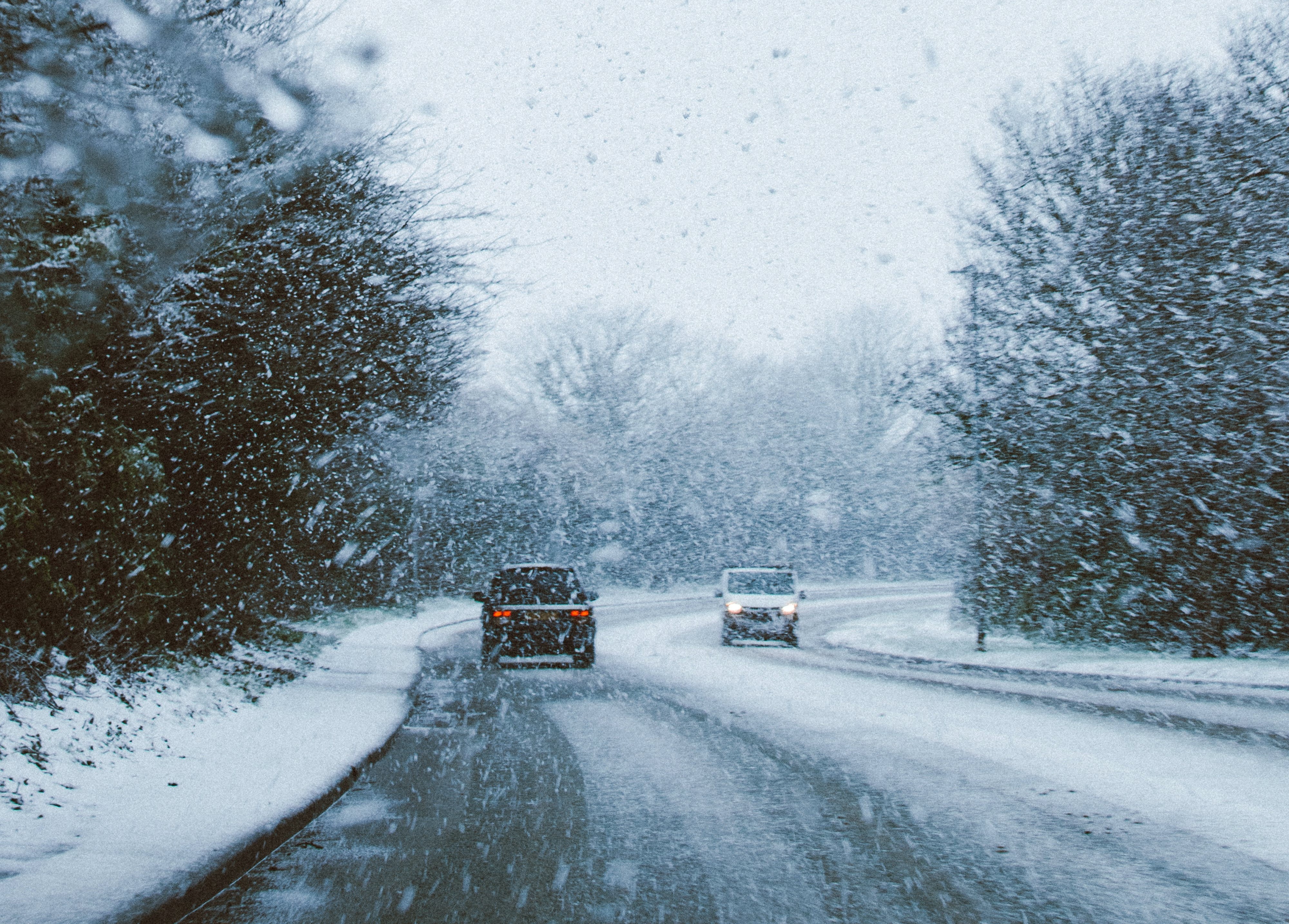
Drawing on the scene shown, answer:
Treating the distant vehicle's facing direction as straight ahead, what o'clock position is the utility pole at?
The utility pole is roughly at 10 o'clock from the distant vehicle.

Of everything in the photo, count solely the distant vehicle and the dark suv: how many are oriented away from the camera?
1

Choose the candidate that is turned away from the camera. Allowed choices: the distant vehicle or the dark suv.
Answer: the dark suv

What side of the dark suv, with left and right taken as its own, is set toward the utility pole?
right

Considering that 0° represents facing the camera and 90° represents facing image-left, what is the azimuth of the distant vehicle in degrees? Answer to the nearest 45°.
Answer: approximately 0°

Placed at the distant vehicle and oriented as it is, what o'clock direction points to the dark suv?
The dark suv is roughly at 1 o'clock from the distant vehicle.

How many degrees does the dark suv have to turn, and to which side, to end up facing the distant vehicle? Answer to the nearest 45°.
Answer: approximately 45° to its right

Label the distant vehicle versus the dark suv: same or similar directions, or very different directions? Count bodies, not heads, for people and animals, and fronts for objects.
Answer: very different directions

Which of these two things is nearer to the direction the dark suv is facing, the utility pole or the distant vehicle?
the distant vehicle

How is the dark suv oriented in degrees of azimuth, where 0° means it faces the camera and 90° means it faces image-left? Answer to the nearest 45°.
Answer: approximately 180°
